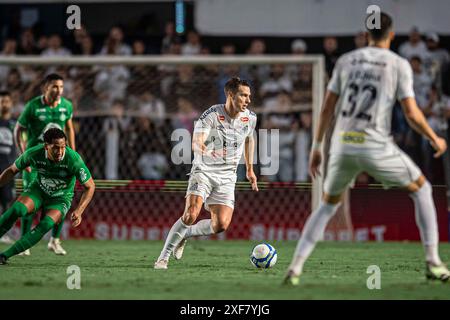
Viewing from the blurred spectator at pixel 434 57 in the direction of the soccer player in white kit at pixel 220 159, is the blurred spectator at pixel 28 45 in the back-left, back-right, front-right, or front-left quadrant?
front-right

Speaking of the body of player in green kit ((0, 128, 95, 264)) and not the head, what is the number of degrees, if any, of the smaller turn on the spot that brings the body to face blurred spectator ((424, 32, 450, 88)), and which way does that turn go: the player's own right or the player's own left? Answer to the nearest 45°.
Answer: approximately 135° to the player's own left

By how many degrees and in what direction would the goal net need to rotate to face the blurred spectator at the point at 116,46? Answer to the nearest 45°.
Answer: approximately 135° to its right

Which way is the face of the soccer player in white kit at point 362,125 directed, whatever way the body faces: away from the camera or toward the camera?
away from the camera

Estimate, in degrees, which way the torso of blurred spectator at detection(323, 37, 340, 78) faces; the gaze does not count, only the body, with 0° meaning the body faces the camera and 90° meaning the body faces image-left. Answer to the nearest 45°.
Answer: approximately 0°

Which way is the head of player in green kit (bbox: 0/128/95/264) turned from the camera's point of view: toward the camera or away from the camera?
toward the camera

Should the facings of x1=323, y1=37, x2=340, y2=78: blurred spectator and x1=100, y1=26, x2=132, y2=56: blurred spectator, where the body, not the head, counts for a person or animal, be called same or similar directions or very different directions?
same or similar directions

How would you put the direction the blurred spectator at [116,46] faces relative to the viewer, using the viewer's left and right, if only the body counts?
facing the viewer

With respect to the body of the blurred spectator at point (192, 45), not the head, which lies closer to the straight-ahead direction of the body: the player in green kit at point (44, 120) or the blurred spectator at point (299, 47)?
the player in green kit

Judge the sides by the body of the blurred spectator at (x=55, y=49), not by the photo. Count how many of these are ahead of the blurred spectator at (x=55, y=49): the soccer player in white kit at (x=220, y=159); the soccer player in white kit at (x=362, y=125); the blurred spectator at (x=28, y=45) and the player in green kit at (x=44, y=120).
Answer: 3

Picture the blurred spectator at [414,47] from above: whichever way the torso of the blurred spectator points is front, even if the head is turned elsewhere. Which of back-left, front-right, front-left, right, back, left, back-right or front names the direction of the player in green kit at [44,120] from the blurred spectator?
front-right

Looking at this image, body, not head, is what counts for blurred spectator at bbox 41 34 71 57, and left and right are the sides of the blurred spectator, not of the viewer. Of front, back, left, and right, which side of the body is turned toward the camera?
front

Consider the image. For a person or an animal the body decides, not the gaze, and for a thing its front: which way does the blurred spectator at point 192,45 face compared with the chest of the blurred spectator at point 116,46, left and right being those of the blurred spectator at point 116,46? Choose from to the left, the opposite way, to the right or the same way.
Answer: the same way

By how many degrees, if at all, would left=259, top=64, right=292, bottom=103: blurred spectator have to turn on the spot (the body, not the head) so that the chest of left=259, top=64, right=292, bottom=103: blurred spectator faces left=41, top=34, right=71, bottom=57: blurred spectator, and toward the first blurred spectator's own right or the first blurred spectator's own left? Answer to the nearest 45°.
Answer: approximately 90° to the first blurred spectator's own right

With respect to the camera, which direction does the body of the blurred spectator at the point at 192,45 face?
toward the camera

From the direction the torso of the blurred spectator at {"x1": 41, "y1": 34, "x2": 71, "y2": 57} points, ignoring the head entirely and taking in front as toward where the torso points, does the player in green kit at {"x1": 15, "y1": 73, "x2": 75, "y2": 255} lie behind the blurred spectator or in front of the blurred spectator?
in front

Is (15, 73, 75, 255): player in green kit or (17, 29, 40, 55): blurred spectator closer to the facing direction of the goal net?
the player in green kit

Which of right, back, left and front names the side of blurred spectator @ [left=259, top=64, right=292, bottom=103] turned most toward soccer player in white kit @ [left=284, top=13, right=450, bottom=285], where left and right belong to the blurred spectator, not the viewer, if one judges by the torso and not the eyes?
front

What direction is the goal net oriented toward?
toward the camera

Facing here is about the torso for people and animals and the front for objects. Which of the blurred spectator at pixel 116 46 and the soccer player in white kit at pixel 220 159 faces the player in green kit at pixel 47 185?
the blurred spectator

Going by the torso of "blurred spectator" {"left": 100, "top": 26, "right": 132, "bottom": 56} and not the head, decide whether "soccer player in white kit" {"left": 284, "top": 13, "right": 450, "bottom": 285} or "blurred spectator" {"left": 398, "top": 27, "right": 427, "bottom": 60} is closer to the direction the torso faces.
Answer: the soccer player in white kit

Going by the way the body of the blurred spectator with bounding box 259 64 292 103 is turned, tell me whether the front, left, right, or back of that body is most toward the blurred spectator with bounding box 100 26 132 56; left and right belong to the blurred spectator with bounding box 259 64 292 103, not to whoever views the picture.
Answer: right

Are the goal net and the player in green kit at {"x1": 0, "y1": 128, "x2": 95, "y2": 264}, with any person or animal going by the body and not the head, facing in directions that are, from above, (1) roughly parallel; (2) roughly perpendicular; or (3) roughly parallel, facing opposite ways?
roughly parallel
